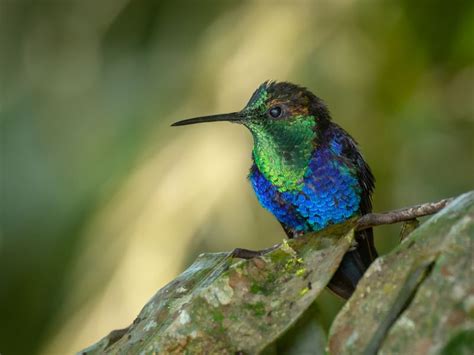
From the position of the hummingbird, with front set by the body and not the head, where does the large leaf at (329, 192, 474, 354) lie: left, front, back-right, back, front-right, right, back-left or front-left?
back-left

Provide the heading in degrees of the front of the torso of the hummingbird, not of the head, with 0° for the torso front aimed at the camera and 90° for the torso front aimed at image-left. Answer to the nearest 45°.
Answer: approximately 45°

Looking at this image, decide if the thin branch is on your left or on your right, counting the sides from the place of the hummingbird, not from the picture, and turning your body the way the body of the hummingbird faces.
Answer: on your left
